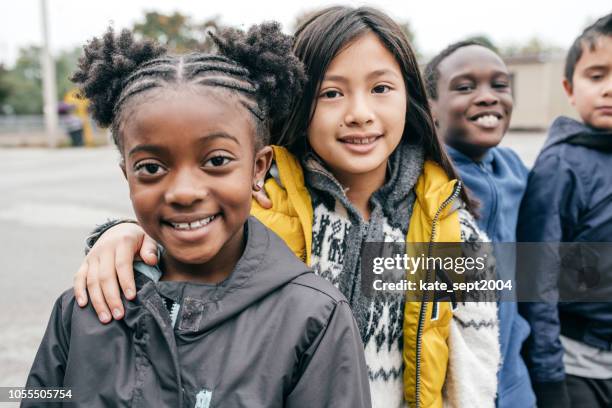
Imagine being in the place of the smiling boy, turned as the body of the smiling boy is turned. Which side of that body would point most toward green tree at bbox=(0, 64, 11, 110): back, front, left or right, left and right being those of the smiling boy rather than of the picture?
back

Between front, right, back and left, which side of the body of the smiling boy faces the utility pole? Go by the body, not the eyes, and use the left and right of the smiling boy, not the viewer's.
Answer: back

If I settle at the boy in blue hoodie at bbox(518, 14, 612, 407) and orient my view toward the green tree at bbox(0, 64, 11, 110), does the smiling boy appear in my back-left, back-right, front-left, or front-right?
front-left

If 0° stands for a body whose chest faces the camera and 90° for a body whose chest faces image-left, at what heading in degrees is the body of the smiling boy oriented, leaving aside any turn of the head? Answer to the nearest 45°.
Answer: approximately 315°

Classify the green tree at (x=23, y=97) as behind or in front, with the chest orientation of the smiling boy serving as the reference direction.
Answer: behind

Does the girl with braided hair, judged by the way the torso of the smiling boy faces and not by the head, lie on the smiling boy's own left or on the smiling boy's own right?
on the smiling boy's own right
